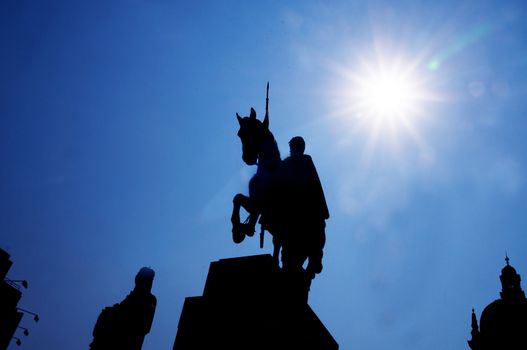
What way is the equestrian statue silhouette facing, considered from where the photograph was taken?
facing the viewer and to the left of the viewer

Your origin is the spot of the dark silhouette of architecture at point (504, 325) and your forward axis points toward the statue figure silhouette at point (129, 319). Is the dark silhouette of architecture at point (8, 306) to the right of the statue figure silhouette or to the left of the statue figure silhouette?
right

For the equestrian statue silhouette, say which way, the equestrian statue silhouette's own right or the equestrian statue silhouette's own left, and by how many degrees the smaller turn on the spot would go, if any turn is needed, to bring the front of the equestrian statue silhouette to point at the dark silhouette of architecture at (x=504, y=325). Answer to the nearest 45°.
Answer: approximately 180°
